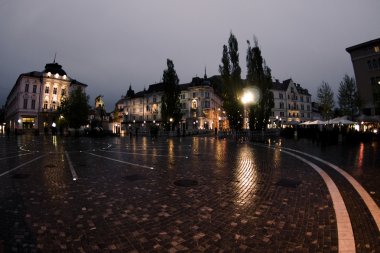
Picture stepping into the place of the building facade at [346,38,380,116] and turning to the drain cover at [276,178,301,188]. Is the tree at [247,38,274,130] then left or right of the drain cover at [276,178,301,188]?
right

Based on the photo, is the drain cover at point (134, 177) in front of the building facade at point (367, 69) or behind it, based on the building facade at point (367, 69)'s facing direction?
in front

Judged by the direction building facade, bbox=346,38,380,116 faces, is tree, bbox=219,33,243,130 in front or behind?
in front

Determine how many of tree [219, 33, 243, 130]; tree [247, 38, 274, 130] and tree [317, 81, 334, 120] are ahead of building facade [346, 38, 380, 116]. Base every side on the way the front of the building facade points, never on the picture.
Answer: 3

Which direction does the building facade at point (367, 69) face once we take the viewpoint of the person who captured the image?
facing the viewer and to the left of the viewer

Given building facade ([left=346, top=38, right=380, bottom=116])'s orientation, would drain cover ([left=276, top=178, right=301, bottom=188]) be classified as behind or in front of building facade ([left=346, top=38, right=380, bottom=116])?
in front
